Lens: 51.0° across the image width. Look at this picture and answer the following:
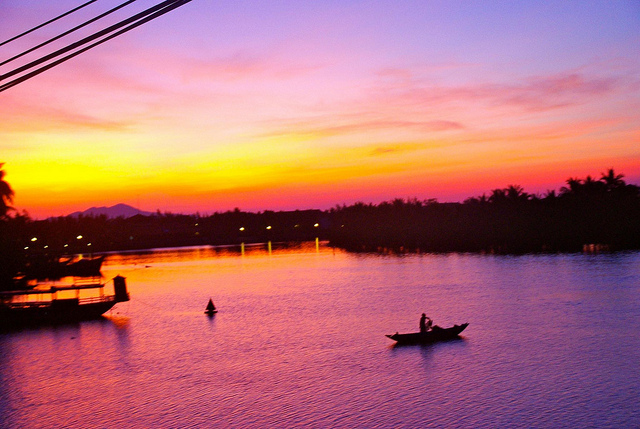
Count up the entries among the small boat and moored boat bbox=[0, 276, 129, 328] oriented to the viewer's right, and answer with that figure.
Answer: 2

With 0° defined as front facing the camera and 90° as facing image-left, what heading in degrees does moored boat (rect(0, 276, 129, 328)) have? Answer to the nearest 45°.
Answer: approximately 270°

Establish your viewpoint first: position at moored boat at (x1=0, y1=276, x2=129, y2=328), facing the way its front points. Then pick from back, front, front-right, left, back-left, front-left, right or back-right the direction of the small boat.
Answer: front-right

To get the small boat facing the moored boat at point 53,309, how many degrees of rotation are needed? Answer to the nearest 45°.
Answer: approximately 180°

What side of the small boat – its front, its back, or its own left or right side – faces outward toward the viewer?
right
